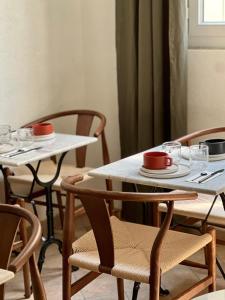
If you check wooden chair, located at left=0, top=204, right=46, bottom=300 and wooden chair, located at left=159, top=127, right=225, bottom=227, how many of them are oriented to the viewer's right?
0

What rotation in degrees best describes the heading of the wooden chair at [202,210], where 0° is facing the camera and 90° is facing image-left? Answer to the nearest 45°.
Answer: approximately 45°

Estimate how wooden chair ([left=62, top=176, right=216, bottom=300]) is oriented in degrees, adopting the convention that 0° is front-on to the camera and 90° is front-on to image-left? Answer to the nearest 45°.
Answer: approximately 225°

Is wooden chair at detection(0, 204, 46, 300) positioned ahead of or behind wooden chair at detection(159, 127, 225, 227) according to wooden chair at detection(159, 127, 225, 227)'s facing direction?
ahead

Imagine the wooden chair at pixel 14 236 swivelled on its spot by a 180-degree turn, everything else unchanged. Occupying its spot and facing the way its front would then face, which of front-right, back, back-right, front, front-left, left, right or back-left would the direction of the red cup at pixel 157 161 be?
front

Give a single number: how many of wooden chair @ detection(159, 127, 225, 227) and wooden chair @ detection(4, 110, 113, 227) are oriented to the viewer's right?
0

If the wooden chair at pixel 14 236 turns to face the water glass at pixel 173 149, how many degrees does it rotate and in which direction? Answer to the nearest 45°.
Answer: approximately 180°
